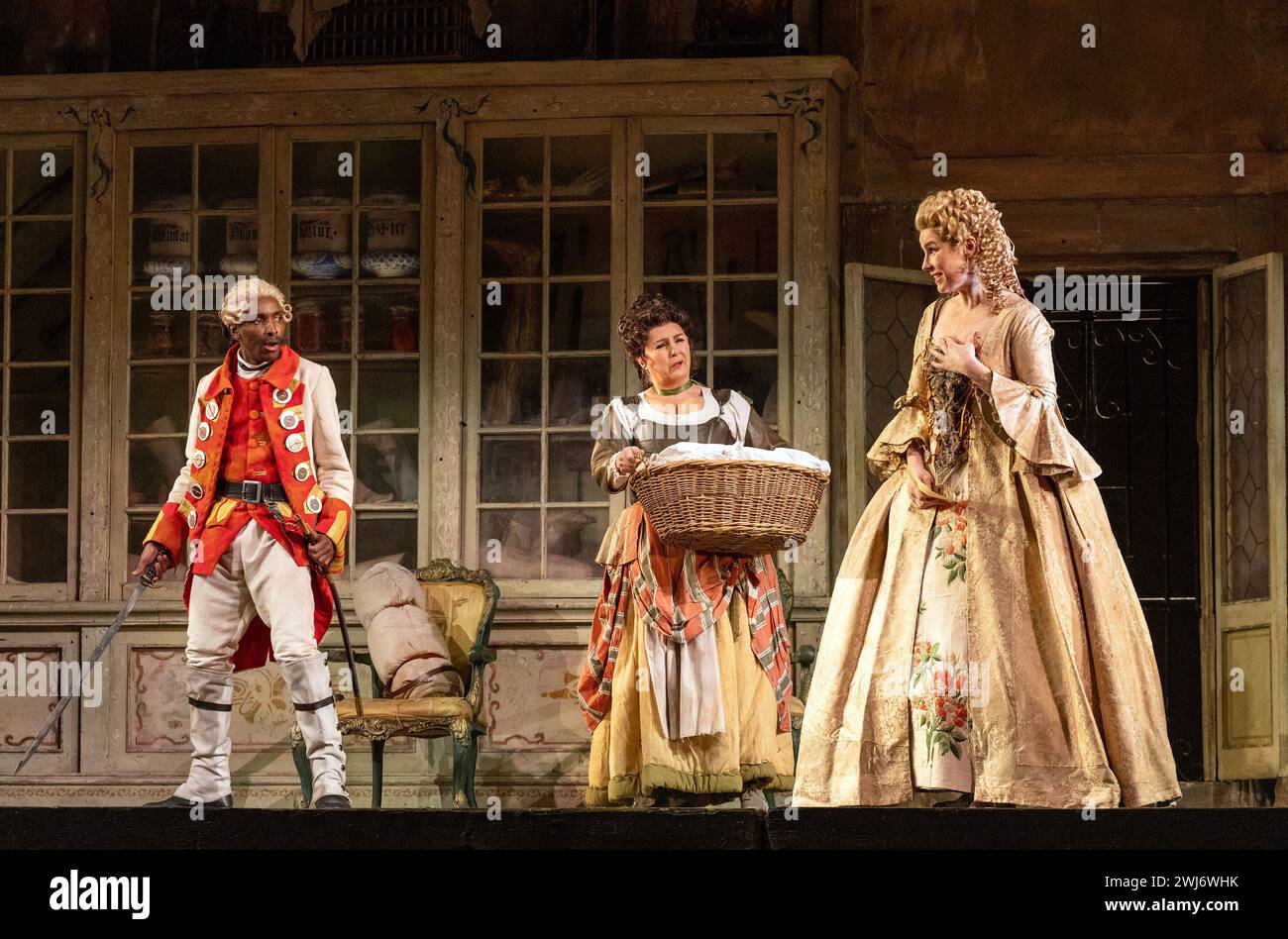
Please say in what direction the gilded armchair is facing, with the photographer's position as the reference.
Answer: facing the viewer and to the left of the viewer

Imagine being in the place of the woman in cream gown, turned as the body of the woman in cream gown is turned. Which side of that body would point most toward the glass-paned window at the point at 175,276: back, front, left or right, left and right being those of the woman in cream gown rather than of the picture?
right

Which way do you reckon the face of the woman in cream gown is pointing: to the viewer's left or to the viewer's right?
to the viewer's left

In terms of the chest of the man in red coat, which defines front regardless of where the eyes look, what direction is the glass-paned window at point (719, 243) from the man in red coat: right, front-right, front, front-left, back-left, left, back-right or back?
back-left

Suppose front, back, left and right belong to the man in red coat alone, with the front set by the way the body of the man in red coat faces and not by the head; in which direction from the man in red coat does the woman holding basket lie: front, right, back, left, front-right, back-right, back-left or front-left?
left

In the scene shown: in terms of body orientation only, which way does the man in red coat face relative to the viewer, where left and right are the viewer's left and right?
facing the viewer

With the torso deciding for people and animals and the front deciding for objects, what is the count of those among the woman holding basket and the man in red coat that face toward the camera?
2

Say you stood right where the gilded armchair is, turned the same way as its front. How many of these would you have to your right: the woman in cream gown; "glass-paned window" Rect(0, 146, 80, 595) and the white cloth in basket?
1
